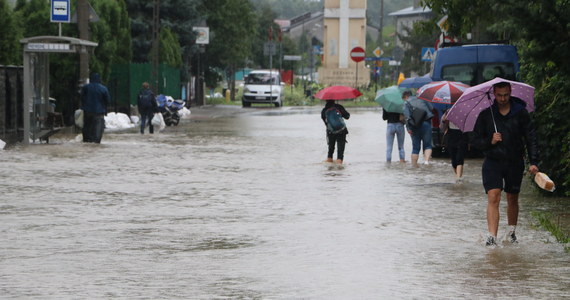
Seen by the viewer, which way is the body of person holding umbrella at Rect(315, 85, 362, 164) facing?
away from the camera

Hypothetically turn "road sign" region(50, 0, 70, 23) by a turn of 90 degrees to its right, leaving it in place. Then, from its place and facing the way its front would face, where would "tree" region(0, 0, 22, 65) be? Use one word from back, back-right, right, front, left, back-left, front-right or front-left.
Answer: front

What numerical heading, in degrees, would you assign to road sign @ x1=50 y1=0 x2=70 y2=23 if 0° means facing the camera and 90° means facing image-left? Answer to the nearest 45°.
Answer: approximately 0°

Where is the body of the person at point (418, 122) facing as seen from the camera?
away from the camera

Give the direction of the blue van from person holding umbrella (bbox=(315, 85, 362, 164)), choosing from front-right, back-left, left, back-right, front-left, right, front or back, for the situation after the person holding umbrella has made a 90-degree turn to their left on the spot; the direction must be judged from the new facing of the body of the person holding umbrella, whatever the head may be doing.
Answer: back-right

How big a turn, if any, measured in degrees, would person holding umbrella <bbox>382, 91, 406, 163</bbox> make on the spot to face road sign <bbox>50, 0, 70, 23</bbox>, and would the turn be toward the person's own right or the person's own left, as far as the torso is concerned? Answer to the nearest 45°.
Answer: approximately 45° to the person's own left

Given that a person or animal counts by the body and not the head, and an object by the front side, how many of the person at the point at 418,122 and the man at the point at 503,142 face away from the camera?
1

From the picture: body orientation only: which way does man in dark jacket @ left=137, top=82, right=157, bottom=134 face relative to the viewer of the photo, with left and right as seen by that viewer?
facing away from the viewer
